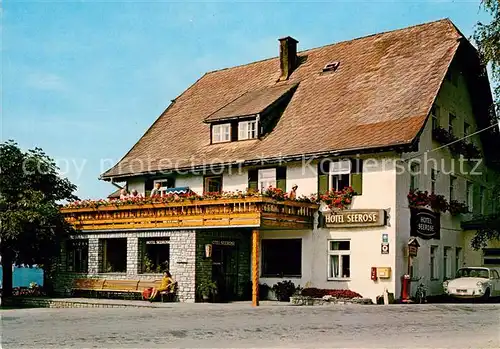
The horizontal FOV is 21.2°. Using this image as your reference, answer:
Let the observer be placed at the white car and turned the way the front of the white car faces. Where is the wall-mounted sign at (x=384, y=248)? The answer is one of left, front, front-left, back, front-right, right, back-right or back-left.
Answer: front

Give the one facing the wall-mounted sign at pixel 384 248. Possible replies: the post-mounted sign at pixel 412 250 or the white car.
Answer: the white car

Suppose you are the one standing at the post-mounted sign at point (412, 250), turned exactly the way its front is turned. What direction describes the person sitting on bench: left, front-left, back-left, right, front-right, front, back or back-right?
back-right

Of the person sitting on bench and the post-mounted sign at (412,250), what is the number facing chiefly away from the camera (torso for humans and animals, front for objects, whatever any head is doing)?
0

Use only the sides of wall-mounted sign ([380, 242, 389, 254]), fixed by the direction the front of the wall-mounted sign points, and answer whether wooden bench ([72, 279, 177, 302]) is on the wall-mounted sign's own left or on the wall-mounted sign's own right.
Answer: on the wall-mounted sign's own right

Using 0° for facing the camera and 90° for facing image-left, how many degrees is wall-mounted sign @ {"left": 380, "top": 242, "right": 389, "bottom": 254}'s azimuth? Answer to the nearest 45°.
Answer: approximately 0°

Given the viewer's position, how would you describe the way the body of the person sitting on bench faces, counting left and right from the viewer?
facing the viewer and to the left of the viewer

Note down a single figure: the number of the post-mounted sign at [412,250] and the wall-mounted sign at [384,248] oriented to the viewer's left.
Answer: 0

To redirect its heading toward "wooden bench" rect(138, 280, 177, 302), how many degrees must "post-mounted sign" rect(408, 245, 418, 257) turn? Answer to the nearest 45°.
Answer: approximately 135° to its right

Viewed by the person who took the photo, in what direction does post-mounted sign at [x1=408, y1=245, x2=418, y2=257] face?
facing the viewer and to the right of the viewer

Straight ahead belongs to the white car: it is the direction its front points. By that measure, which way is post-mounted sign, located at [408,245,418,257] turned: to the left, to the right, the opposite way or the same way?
to the left

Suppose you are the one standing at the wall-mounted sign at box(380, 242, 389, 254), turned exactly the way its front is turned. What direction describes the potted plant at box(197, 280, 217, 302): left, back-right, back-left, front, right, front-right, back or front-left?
right

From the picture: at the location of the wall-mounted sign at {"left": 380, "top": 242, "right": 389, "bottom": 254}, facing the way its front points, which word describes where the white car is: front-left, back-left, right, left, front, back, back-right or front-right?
back-left

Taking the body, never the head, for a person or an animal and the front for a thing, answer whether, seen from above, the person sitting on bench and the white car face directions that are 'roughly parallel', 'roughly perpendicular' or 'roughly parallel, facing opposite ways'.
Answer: roughly parallel

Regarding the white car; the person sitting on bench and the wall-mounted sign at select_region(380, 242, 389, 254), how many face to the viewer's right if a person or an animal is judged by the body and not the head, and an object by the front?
0
